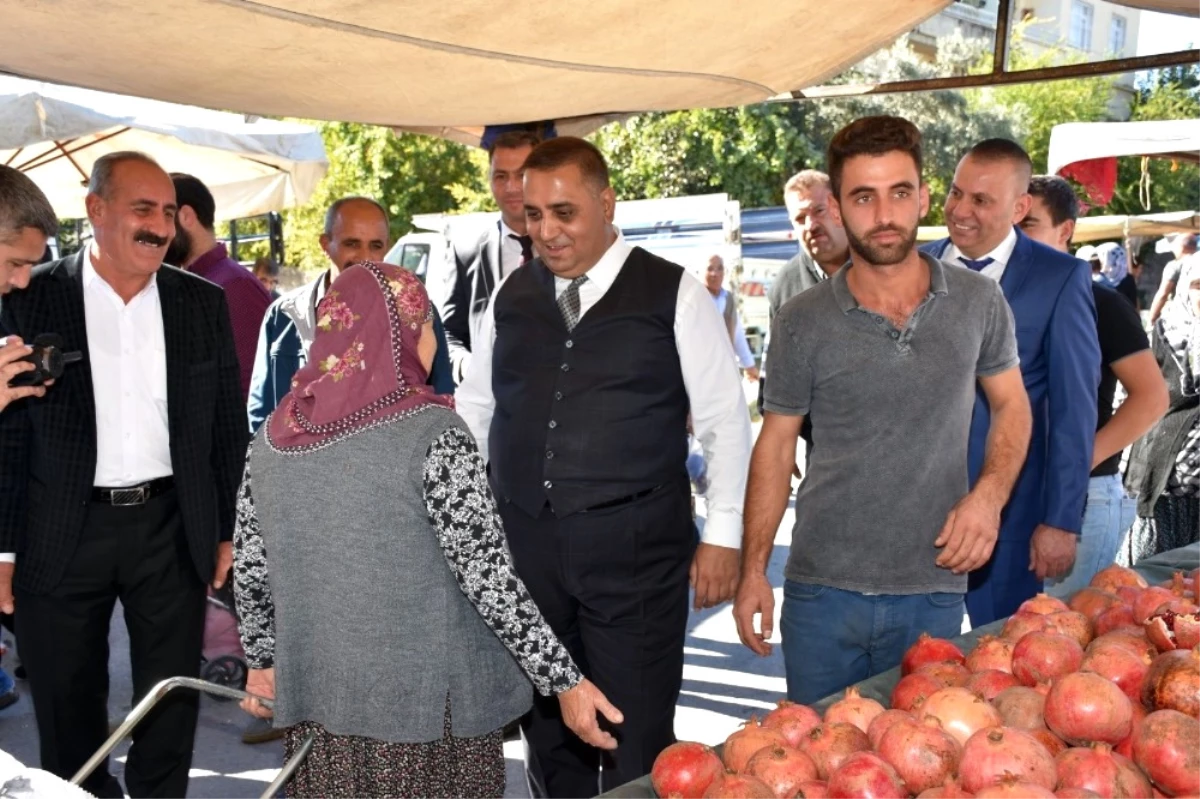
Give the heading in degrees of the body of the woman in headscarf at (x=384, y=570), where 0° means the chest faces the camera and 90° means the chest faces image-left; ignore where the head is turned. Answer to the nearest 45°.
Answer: approximately 225°

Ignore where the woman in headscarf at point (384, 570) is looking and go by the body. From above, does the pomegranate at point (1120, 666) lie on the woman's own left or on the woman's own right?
on the woman's own right

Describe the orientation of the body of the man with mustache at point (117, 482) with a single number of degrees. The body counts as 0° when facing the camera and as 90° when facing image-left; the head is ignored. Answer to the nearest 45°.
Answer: approximately 0°

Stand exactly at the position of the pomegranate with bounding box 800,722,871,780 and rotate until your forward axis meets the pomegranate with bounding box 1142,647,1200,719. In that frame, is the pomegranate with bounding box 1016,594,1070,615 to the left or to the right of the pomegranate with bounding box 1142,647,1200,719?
left

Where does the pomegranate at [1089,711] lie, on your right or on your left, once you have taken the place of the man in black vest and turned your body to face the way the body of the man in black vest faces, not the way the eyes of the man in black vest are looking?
on your left

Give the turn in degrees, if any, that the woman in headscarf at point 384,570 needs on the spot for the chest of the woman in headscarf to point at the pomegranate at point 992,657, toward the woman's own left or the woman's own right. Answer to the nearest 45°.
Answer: approximately 45° to the woman's own right

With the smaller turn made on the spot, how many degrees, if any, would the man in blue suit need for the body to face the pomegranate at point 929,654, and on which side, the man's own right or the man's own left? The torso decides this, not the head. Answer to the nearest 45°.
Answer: approximately 45° to the man's own left

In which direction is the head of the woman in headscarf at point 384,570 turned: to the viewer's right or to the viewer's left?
to the viewer's right

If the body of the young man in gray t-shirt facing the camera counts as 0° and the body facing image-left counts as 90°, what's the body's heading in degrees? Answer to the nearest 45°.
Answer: approximately 0°

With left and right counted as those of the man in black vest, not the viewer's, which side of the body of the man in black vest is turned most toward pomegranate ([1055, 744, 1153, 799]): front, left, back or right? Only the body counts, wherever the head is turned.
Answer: left
